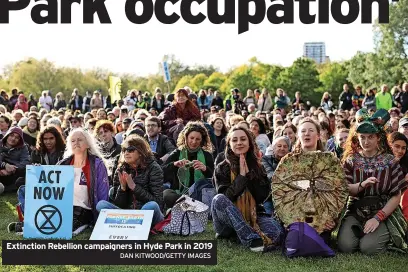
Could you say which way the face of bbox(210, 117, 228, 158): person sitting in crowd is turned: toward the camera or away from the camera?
toward the camera

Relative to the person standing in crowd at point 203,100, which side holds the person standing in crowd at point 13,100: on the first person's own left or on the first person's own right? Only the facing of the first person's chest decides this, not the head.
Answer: on the first person's own right

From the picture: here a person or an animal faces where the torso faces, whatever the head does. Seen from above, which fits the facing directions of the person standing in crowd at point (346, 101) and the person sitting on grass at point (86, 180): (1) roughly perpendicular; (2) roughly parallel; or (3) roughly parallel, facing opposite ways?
roughly parallel

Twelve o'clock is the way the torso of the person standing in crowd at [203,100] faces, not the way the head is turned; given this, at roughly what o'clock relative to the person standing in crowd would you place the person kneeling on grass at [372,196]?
The person kneeling on grass is roughly at 12 o'clock from the person standing in crowd.

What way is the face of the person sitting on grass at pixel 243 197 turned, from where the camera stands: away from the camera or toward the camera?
toward the camera

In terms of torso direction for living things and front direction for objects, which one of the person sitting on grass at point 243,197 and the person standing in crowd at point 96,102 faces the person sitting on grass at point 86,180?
the person standing in crowd

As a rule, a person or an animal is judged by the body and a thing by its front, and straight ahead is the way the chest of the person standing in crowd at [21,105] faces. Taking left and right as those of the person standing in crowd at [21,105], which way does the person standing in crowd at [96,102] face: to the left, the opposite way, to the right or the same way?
the same way

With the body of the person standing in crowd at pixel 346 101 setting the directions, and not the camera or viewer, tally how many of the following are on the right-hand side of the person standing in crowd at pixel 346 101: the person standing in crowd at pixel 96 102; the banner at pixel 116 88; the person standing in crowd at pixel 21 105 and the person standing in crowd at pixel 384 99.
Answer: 3

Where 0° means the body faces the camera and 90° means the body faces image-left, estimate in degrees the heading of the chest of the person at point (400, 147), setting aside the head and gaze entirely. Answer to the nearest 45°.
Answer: approximately 0°

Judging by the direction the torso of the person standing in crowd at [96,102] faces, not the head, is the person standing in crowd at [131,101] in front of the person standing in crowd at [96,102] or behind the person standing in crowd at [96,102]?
in front

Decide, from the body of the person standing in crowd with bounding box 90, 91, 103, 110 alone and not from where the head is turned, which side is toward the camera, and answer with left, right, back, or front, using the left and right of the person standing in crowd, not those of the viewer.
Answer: front

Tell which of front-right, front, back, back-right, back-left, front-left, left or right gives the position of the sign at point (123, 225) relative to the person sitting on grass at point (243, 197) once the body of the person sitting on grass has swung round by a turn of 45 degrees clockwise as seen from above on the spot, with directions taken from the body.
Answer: front-right

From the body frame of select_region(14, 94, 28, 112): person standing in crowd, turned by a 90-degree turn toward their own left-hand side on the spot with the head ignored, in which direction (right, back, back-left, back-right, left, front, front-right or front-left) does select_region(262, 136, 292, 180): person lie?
right

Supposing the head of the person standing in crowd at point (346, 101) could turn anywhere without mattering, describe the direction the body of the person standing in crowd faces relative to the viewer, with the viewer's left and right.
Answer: facing the viewer

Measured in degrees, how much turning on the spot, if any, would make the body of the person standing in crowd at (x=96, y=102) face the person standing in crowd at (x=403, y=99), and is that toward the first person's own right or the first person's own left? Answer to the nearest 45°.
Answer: approximately 45° to the first person's own left
